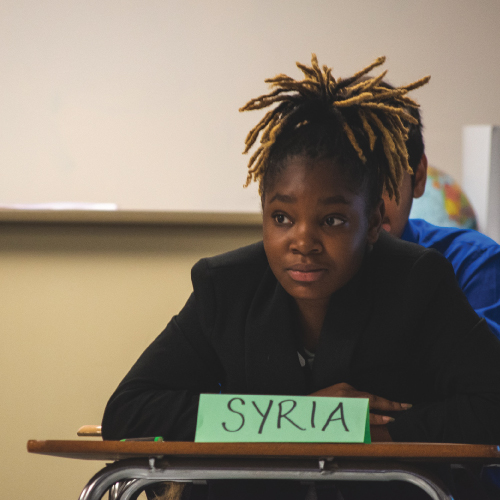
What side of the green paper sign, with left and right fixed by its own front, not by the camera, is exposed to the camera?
front

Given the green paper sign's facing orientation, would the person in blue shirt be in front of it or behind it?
behind

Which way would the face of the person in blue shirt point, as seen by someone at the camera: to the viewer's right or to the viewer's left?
to the viewer's left

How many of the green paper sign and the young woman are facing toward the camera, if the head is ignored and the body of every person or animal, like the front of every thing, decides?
2
